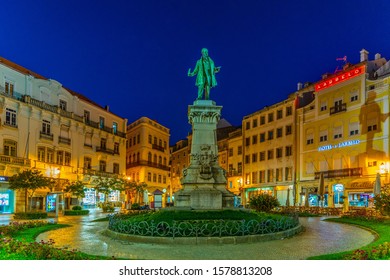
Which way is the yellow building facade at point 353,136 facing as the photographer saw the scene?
facing the viewer and to the left of the viewer

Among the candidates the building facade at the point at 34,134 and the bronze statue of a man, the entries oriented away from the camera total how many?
0

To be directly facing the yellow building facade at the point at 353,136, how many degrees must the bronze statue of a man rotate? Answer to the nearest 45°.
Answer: approximately 135° to its left

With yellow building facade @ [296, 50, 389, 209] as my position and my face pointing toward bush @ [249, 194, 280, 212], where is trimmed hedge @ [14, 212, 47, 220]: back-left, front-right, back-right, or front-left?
front-right

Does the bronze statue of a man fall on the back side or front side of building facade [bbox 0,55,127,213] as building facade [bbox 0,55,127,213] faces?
on the front side

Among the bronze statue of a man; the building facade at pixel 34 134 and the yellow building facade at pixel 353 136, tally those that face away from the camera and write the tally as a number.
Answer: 0

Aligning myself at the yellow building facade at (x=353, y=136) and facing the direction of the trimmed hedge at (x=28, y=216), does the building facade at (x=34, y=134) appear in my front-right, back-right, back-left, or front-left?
front-right

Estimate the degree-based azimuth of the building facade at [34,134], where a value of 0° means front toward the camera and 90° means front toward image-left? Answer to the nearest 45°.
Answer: approximately 315°

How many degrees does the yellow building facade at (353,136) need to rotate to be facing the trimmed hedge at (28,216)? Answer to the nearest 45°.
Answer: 0° — it already faces it

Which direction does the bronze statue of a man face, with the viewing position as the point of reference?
facing the viewer

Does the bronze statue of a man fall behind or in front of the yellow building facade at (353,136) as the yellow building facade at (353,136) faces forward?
in front

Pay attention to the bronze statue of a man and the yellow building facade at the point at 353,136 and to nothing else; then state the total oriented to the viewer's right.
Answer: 0

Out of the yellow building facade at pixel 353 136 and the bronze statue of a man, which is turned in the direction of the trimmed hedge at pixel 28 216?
the yellow building facade

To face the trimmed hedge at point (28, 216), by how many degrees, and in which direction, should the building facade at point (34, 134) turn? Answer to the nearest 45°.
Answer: approximately 45° to its right
